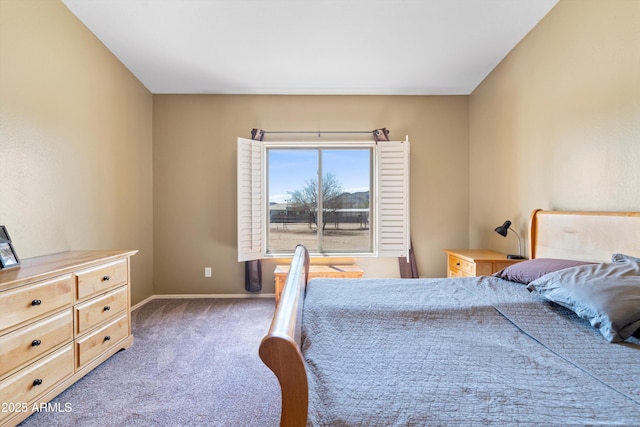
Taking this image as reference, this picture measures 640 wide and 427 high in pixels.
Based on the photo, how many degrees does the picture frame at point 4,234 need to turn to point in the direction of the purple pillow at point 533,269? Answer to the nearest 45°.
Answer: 0° — it already faces it

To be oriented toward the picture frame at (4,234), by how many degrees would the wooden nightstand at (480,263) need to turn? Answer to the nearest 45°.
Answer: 0° — it already faces it

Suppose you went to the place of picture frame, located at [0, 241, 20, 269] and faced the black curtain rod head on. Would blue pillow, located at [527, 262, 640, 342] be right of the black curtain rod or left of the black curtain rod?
right

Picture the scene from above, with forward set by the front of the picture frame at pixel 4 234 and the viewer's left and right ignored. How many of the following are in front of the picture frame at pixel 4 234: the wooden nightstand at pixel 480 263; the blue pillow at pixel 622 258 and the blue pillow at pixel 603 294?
3

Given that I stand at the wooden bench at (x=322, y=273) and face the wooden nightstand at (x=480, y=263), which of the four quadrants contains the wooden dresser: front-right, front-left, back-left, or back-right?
back-right

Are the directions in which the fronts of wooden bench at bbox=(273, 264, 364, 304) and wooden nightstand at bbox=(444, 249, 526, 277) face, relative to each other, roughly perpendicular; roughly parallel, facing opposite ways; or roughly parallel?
roughly perpendicular

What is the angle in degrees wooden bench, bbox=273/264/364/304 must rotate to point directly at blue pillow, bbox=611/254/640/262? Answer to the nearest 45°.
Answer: approximately 45° to its left

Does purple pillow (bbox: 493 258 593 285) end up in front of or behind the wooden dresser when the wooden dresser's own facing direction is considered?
in front

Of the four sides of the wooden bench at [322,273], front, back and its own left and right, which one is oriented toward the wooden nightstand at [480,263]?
left

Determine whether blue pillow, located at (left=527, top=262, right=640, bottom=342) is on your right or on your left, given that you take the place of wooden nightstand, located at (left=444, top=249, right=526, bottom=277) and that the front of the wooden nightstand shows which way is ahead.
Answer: on your left

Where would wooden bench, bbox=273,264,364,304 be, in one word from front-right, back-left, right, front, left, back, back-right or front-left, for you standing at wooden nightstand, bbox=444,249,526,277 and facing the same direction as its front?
front-right
